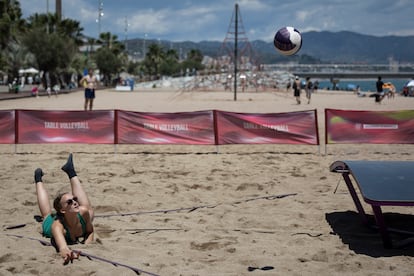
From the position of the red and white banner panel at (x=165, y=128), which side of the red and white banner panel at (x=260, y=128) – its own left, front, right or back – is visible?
right

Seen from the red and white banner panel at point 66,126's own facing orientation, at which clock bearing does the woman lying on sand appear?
The woman lying on sand is roughly at 12 o'clock from the red and white banner panel.

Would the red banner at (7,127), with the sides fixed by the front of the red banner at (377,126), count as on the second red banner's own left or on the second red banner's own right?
on the second red banner's own right

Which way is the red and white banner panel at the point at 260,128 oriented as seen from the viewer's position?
toward the camera

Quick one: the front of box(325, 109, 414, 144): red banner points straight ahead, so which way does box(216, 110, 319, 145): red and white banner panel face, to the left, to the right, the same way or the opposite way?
the same way

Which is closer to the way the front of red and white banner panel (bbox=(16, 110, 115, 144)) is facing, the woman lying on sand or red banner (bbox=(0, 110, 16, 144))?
the woman lying on sand

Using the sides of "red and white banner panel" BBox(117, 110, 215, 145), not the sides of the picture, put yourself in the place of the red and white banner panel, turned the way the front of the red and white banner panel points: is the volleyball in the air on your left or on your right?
on your left

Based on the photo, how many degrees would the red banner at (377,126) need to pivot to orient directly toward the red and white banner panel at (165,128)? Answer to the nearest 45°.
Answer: approximately 90° to its right

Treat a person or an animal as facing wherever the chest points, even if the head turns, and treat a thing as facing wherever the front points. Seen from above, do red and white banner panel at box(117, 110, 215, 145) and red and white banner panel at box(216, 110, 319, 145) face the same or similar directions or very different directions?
same or similar directions

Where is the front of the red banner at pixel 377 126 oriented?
toward the camera

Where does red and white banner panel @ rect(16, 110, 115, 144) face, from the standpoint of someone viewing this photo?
facing the viewer

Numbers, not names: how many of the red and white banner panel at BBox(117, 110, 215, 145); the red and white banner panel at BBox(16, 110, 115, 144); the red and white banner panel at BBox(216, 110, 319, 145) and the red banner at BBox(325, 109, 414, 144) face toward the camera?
4
